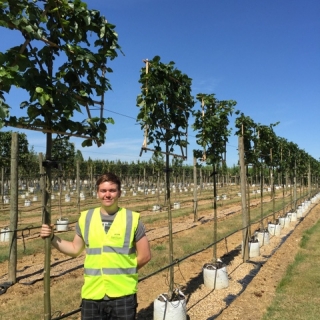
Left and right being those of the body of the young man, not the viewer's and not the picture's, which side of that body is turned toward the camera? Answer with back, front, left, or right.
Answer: front

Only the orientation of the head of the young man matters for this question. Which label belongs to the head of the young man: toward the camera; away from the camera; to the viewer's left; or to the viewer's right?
toward the camera

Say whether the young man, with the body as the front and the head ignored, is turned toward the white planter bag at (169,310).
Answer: no

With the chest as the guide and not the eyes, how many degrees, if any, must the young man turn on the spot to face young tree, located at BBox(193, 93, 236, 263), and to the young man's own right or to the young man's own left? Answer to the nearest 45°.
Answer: approximately 135° to the young man's own left
